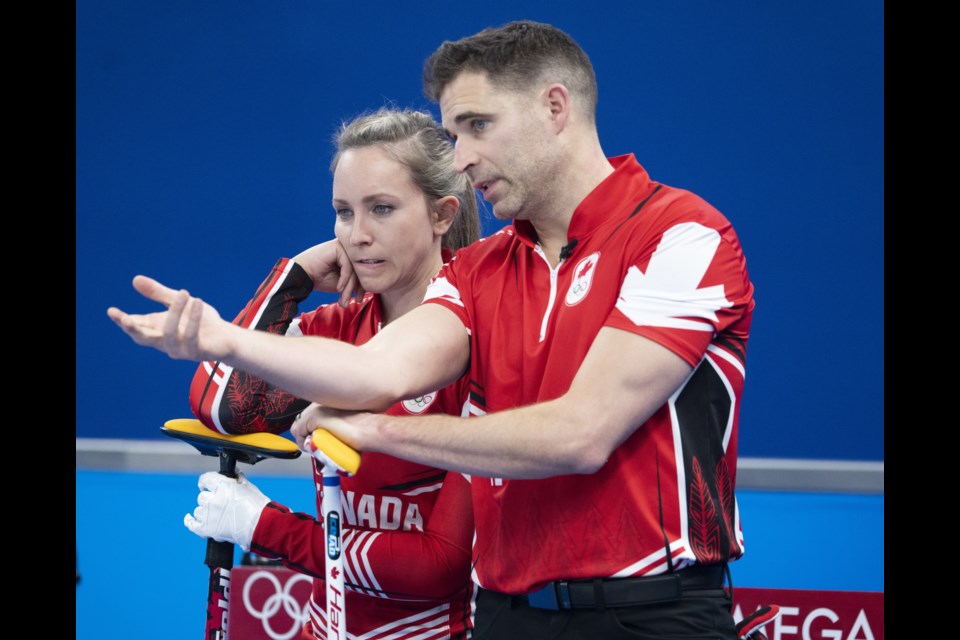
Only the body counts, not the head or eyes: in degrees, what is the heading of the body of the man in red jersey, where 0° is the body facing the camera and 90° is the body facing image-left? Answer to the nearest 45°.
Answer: approximately 45°

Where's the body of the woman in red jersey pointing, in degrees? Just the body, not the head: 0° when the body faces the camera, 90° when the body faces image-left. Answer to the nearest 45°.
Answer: approximately 45°

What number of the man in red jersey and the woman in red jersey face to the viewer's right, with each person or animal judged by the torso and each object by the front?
0

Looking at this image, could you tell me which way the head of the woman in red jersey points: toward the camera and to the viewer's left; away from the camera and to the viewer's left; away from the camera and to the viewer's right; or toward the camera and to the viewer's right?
toward the camera and to the viewer's left
